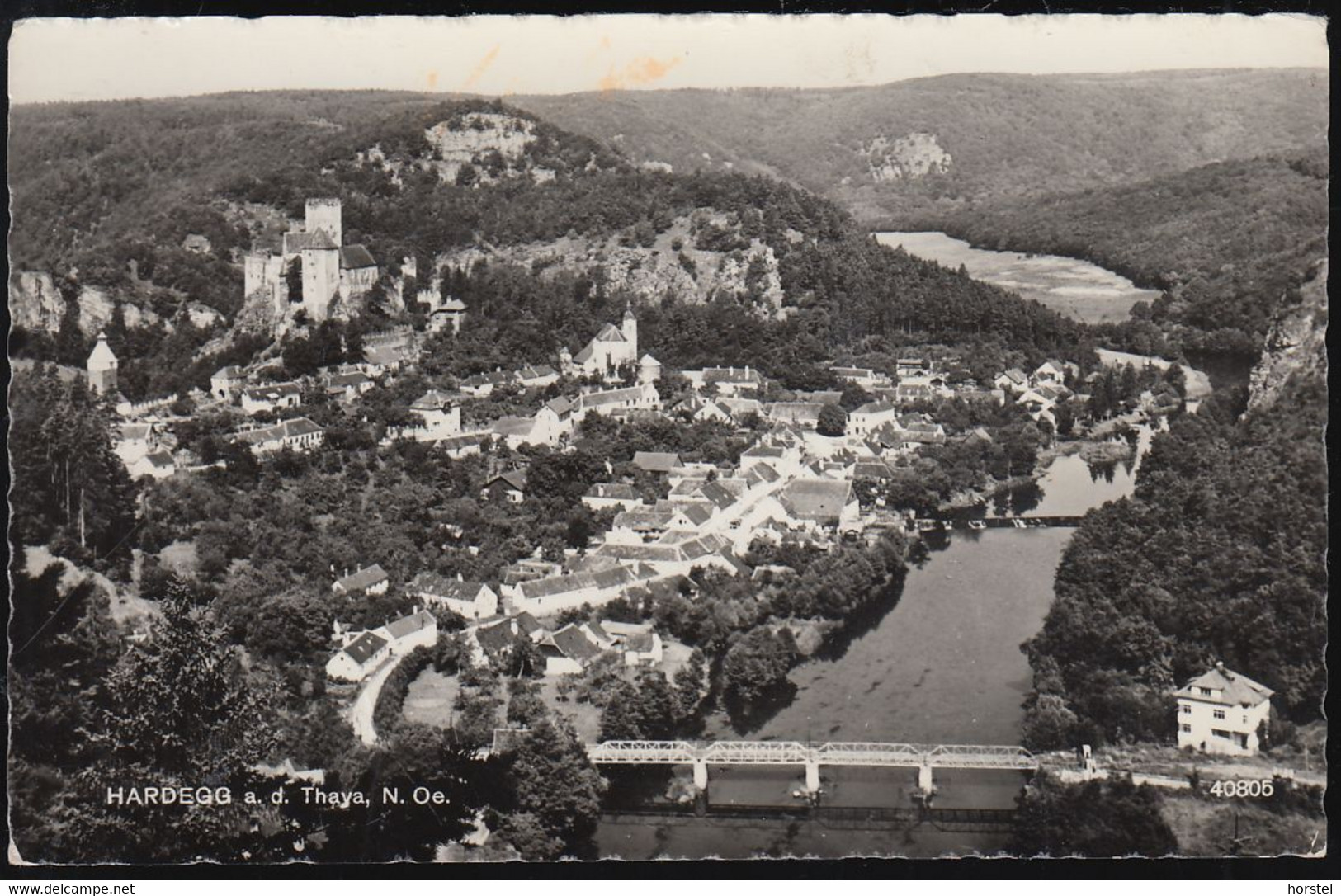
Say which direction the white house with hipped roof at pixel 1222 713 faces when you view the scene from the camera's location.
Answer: facing the viewer

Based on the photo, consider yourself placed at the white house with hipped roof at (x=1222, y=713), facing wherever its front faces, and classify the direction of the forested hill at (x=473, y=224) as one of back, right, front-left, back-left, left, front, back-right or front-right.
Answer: back-right

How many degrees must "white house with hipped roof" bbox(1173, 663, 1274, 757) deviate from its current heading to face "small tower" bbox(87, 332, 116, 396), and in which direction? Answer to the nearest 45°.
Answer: approximately 90° to its right

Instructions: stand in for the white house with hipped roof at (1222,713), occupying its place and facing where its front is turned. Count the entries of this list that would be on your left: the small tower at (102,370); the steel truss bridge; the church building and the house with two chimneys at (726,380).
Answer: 0

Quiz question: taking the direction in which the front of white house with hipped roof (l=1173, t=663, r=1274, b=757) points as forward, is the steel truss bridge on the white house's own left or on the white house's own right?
on the white house's own right

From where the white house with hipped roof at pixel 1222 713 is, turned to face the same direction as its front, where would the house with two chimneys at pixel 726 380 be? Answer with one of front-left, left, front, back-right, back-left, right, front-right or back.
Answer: back-right

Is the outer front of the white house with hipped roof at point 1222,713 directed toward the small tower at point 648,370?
no

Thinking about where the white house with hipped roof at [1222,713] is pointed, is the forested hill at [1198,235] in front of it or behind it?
behind
